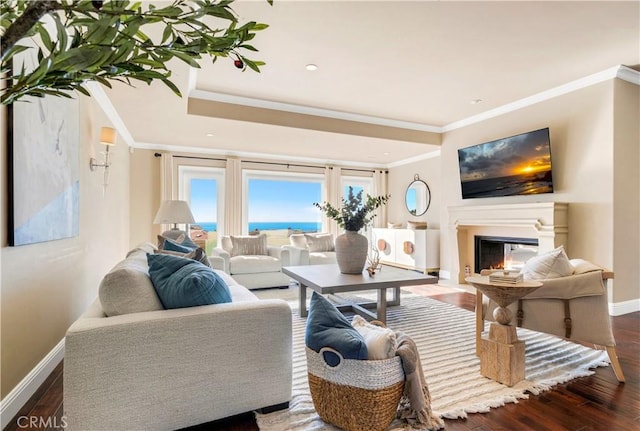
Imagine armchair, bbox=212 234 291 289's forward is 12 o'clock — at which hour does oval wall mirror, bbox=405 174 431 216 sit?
The oval wall mirror is roughly at 10 o'clock from the armchair.

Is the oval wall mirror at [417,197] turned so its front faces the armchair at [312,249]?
yes

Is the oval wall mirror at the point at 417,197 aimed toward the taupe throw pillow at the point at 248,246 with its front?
yes

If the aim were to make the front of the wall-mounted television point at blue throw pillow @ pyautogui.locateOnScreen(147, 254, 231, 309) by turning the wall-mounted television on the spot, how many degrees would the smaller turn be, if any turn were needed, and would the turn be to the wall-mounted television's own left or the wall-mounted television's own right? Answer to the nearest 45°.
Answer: approximately 45° to the wall-mounted television's own left

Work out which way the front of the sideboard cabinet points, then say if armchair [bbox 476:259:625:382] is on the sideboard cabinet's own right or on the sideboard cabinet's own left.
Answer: on the sideboard cabinet's own left

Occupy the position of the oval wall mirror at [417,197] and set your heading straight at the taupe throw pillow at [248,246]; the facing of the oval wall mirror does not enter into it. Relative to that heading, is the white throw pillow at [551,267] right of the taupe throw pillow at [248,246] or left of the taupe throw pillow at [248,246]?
left
